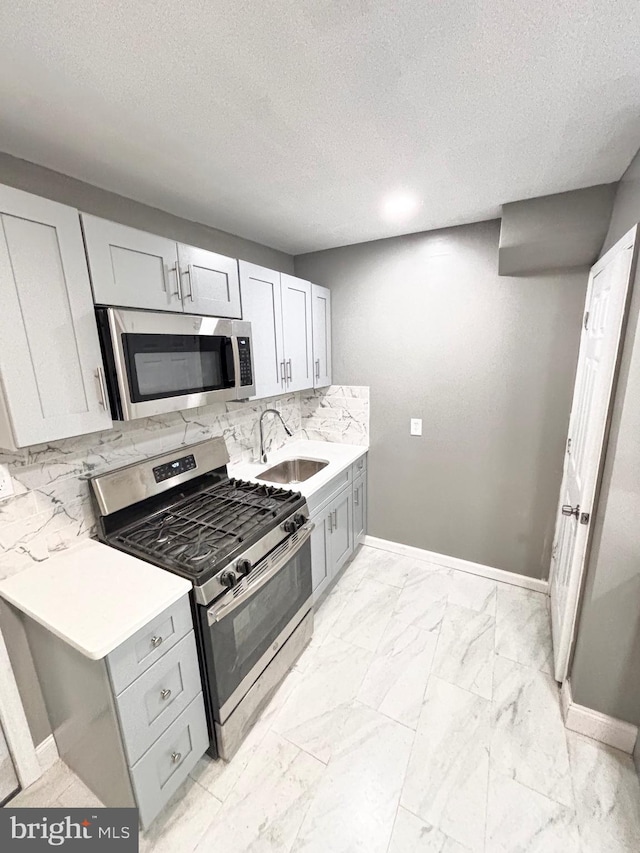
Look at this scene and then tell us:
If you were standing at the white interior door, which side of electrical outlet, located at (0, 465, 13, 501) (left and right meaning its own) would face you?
front

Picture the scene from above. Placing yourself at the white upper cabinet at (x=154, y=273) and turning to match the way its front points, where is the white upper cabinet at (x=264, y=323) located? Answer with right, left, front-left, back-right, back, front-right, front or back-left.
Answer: left

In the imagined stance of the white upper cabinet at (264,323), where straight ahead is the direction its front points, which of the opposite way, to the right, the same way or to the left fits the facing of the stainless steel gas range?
the same way

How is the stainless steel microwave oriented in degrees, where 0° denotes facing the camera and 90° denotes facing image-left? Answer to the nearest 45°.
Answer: approximately 315°

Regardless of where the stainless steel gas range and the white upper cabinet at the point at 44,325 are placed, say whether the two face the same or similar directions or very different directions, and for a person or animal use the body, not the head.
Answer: same or similar directions

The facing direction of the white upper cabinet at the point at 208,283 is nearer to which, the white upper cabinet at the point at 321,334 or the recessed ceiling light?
the recessed ceiling light

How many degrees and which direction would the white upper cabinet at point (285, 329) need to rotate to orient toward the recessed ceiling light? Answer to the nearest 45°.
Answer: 0° — it already faces it

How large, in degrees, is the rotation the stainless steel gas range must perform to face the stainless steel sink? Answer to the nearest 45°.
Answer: approximately 90° to its left

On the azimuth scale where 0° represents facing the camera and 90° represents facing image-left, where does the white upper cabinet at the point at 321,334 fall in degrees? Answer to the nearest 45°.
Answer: approximately 315°

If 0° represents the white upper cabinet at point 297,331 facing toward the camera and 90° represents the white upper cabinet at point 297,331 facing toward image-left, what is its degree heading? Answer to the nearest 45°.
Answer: approximately 315°

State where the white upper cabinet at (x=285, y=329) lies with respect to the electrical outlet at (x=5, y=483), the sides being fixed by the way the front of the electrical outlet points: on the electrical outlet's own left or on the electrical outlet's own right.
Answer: on the electrical outlet's own left

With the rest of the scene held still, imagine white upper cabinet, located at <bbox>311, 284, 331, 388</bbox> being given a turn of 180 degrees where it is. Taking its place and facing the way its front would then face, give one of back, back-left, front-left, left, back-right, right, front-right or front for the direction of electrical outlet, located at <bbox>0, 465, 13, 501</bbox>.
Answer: left

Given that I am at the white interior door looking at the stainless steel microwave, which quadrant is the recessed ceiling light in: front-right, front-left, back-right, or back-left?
front-right

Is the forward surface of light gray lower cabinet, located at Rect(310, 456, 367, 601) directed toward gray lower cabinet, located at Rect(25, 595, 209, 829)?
no

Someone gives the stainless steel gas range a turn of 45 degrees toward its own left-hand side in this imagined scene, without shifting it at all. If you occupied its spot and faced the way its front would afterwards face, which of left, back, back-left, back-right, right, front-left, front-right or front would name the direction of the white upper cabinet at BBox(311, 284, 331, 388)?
front-left

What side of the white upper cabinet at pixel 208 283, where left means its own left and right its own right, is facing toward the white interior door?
front

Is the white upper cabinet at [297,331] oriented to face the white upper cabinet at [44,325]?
no
